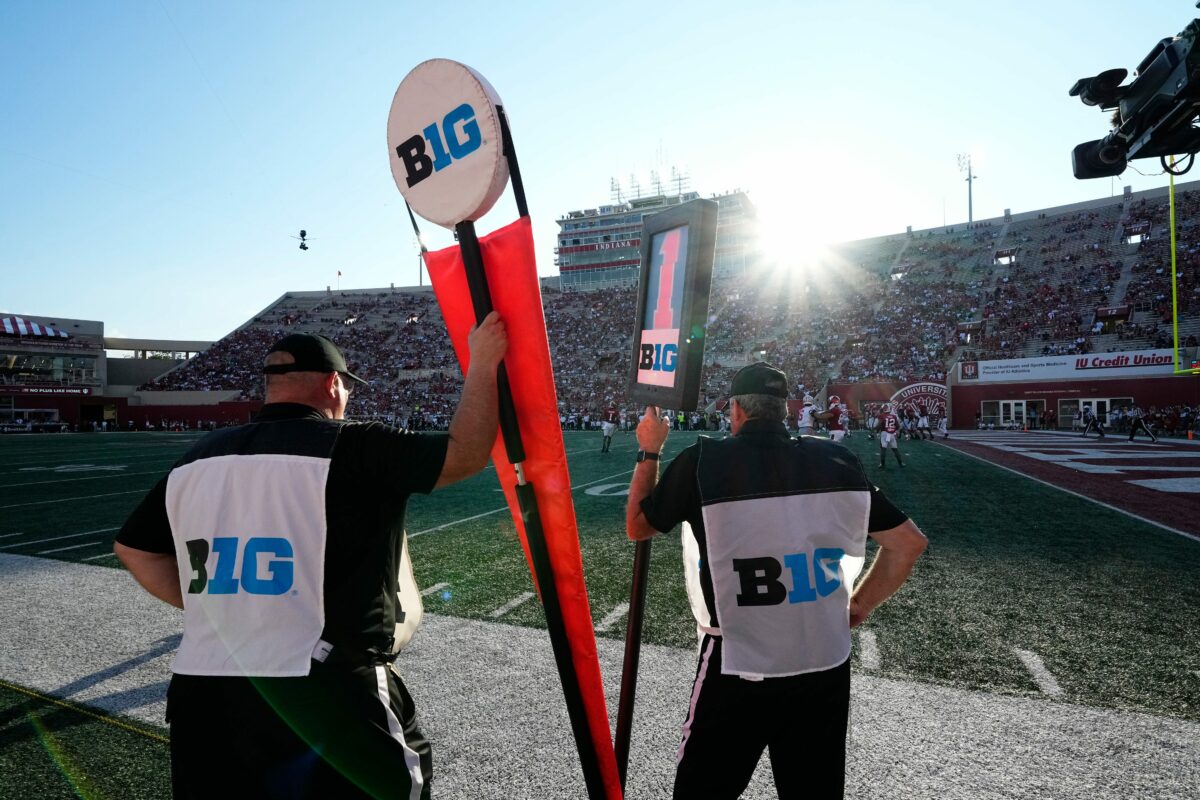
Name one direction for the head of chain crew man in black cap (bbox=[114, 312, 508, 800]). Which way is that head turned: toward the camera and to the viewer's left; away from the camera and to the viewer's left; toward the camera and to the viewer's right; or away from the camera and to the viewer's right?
away from the camera and to the viewer's right

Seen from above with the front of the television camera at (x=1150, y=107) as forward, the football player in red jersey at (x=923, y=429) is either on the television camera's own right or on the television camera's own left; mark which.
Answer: on the television camera's own right

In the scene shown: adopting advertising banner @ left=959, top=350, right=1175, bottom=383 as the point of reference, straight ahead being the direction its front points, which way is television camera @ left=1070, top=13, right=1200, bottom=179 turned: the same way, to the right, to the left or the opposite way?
to the right

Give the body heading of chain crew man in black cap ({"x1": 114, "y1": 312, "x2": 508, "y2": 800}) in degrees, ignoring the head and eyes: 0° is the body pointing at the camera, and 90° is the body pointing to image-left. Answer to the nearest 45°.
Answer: approximately 225°

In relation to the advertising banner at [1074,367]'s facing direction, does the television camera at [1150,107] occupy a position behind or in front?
in front

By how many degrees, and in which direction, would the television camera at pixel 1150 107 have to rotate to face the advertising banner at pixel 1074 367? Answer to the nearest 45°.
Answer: approximately 90° to its right

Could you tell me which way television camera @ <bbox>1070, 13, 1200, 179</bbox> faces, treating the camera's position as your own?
facing to the left of the viewer

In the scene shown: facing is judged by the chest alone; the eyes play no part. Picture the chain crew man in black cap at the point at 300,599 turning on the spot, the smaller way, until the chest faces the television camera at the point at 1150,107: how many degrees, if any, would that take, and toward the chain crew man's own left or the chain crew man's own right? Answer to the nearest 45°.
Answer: approximately 45° to the chain crew man's own right

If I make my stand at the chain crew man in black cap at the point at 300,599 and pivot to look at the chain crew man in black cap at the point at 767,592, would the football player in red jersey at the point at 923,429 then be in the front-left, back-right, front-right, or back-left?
front-left

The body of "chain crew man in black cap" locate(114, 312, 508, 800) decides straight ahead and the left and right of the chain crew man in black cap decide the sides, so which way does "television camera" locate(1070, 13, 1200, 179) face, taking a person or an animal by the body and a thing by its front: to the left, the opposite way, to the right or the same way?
to the left

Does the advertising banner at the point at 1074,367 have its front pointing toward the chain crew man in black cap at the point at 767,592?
yes

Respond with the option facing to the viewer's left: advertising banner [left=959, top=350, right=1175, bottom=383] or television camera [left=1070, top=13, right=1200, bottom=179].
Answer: the television camera

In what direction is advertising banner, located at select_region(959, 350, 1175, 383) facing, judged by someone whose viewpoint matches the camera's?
facing the viewer
